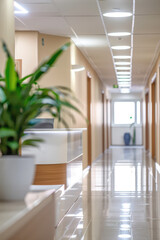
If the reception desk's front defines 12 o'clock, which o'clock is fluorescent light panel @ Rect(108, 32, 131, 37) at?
The fluorescent light panel is roughly at 7 o'clock from the reception desk.

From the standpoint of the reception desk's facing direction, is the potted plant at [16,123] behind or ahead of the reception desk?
ahead

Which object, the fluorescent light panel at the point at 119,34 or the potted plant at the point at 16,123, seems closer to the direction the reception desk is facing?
the potted plant

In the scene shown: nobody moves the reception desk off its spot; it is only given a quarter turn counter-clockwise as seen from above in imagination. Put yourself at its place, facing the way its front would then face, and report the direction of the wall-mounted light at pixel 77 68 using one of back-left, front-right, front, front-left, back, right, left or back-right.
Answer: left

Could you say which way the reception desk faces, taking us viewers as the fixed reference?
facing the viewer
